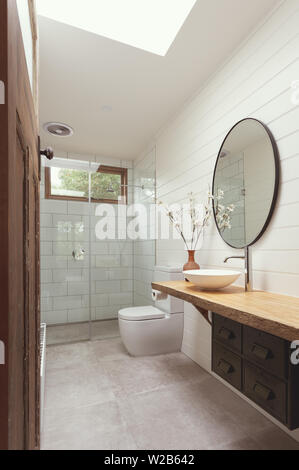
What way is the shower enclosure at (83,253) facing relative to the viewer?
toward the camera

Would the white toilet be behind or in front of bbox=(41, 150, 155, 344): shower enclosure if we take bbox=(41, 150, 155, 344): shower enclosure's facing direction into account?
in front

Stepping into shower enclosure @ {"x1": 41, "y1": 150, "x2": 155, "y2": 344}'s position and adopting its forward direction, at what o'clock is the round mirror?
The round mirror is roughly at 11 o'clock from the shower enclosure.

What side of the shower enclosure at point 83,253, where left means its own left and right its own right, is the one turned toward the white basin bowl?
front
